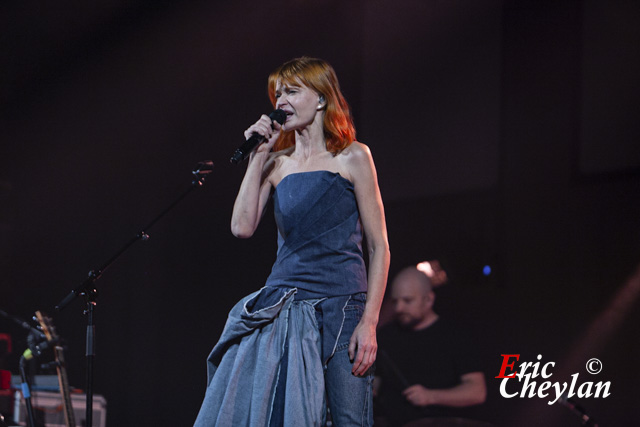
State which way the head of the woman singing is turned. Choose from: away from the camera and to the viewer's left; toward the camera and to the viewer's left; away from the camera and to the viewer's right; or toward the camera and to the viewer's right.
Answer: toward the camera and to the viewer's left

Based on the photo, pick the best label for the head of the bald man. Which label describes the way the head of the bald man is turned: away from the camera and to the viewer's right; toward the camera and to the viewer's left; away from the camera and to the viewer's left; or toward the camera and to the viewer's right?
toward the camera and to the viewer's left

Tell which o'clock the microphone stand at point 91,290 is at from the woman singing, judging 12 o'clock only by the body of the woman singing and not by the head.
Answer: The microphone stand is roughly at 3 o'clock from the woman singing.

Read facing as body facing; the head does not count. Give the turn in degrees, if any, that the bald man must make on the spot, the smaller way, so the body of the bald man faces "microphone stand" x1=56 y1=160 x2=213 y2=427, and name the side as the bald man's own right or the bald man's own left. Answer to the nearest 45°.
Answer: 0° — they already face it

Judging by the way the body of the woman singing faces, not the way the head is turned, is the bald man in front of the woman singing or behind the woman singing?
behind

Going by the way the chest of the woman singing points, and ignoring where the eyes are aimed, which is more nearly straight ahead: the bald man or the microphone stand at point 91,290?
the microphone stand

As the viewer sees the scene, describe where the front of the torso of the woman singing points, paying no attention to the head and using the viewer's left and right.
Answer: facing the viewer and to the left of the viewer

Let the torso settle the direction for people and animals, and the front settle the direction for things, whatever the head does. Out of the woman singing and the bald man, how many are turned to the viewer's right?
0

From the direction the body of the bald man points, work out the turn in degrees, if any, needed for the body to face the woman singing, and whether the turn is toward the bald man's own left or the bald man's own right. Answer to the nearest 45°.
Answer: approximately 45° to the bald man's own left
